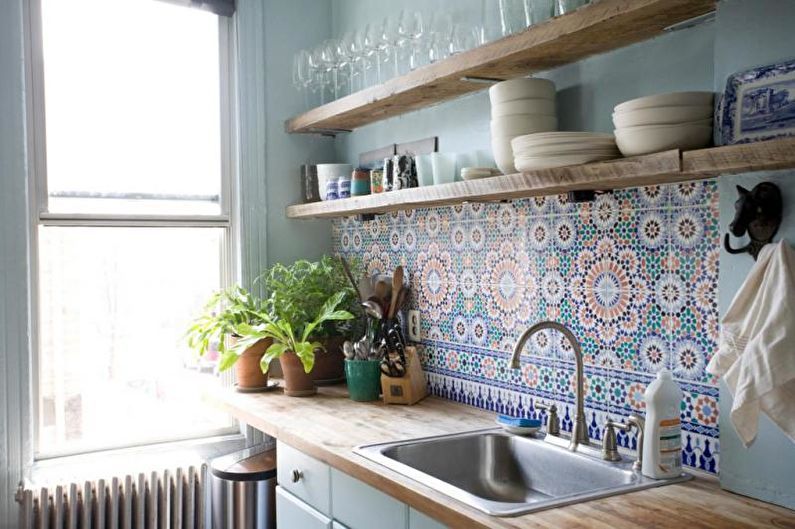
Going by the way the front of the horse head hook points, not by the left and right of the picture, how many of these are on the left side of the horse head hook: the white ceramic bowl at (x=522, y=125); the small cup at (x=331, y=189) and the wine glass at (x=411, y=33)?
0

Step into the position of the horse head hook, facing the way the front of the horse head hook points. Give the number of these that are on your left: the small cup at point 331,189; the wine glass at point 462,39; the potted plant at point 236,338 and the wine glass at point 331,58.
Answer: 0

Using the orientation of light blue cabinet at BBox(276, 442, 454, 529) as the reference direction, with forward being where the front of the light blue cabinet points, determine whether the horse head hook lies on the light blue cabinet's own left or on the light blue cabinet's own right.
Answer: on the light blue cabinet's own left

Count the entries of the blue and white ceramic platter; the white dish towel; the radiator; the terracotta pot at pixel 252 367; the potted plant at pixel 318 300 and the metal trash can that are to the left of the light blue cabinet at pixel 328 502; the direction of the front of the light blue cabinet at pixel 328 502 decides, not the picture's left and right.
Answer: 2

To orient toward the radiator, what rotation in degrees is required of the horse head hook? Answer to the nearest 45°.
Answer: approximately 45° to its right

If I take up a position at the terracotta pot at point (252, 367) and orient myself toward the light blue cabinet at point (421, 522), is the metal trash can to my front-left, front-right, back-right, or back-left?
front-right

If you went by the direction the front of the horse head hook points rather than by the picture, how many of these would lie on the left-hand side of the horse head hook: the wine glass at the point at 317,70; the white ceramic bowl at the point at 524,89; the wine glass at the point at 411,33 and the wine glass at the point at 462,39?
0

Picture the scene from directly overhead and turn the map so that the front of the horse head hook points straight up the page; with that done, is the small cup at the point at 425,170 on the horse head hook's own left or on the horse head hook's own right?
on the horse head hook's own right

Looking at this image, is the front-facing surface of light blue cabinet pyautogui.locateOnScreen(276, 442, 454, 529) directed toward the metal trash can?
no

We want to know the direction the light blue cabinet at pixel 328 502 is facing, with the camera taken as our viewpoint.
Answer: facing the viewer and to the left of the viewer

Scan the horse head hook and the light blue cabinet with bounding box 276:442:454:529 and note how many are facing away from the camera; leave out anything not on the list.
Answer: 0

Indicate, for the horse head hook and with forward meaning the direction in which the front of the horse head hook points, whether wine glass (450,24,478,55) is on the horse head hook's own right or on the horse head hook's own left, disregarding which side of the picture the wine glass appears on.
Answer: on the horse head hook's own right
